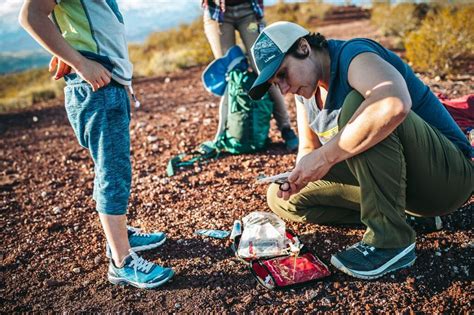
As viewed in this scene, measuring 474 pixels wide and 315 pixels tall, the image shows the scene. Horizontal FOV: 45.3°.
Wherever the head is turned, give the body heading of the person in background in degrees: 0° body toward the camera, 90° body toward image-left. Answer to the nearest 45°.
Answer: approximately 0°

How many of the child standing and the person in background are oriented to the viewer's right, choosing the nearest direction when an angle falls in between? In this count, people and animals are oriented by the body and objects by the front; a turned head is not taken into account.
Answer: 1

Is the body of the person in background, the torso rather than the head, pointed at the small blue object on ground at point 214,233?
yes

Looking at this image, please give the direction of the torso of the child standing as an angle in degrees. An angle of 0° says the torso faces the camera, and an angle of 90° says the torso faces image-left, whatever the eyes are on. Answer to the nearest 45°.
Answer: approximately 270°

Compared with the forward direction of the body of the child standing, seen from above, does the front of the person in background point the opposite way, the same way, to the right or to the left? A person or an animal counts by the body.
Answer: to the right
